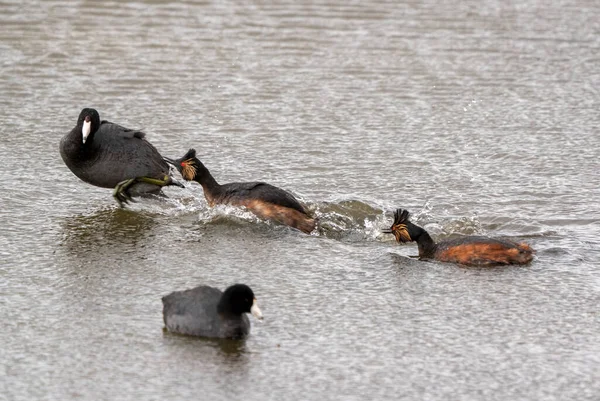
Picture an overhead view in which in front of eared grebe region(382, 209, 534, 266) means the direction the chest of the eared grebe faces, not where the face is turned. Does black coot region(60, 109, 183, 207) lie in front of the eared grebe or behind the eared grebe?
in front

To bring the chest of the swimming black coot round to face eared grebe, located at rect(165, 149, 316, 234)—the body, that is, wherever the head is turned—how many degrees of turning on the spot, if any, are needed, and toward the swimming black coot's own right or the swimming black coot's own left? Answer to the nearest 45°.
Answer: approximately 90° to the swimming black coot's own left

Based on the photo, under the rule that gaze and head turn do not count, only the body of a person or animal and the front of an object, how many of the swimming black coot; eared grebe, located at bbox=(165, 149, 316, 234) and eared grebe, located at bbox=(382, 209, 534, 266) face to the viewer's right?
1

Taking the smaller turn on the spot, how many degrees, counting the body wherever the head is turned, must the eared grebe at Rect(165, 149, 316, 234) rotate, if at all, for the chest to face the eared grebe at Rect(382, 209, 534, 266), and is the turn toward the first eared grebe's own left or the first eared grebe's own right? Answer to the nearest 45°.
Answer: approximately 135° to the first eared grebe's own left

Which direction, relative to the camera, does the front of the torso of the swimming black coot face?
to the viewer's right

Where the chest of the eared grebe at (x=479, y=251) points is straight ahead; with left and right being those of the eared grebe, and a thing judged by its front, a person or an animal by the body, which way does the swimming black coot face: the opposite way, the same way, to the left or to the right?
the opposite way

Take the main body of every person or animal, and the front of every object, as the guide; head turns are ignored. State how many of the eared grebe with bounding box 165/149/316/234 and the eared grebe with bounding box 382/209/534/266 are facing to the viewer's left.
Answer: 2

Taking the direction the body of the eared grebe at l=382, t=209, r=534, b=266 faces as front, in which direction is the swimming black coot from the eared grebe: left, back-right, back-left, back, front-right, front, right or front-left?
front-left

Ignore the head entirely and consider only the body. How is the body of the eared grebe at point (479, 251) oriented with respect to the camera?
to the viewer's left

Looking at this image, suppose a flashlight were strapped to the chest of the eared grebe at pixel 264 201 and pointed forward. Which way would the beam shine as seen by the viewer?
to the viewer's left

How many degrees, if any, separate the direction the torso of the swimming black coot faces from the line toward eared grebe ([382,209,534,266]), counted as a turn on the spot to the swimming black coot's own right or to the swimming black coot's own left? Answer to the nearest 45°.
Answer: approximately 45° to the swimming black coot's own left
